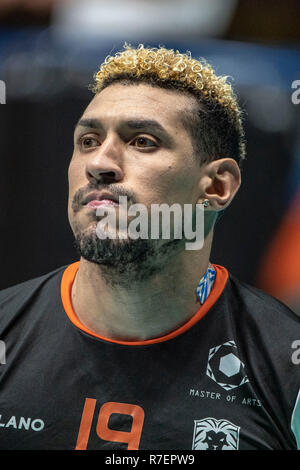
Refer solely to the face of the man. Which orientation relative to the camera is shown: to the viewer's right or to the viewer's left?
to the viewer's left

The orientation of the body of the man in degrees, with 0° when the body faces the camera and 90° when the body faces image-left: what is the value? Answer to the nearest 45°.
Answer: approximately 45°
